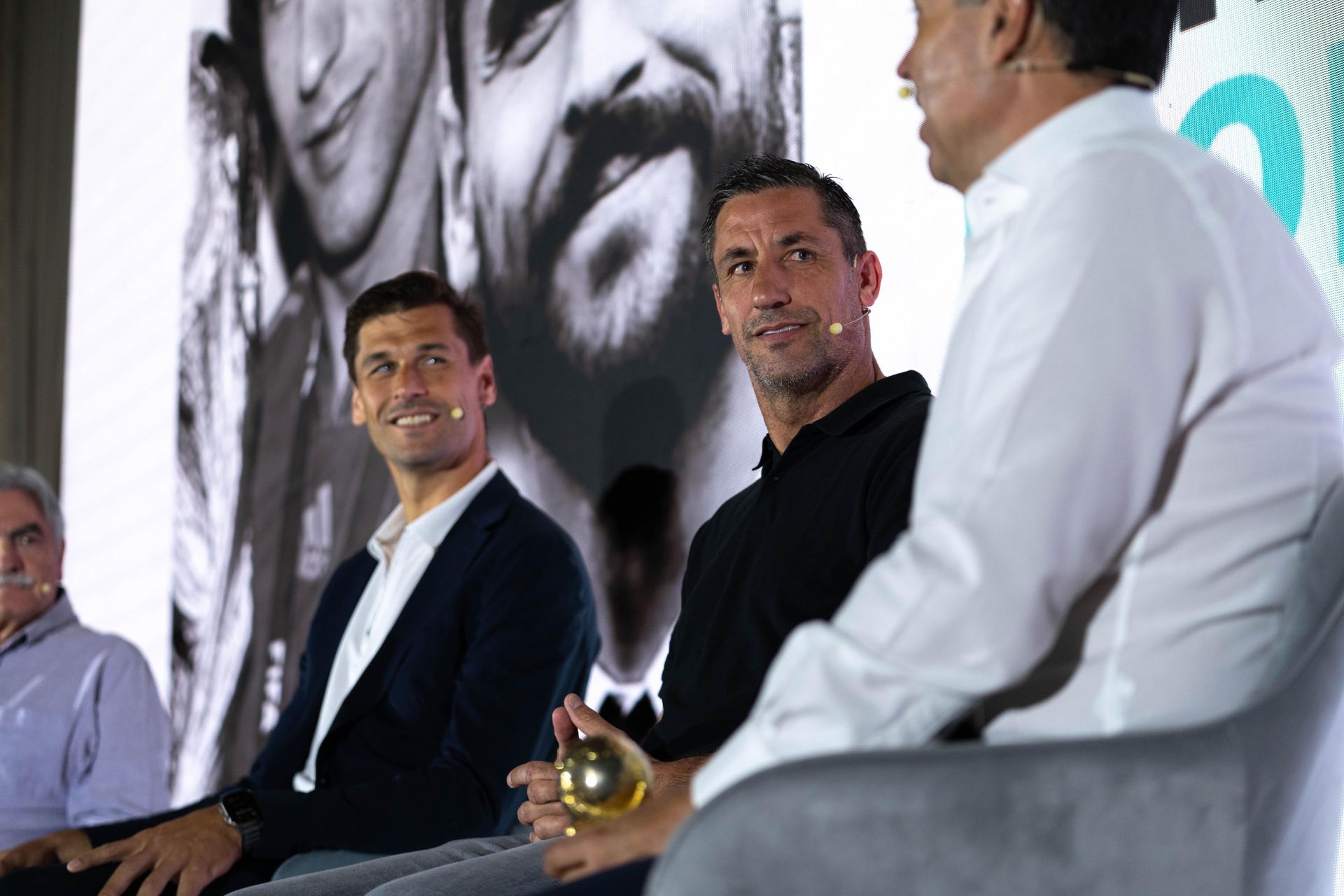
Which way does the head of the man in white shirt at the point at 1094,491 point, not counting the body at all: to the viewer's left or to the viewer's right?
to the viewer's left

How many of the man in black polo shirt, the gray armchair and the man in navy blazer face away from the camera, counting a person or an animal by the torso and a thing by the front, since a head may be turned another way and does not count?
0

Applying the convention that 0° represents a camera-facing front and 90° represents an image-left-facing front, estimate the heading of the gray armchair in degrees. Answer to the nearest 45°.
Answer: approximately 90°

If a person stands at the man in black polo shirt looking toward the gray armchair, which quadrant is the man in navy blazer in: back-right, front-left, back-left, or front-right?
back-right

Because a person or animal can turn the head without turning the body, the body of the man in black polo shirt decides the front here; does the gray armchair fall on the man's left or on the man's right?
on the man's left

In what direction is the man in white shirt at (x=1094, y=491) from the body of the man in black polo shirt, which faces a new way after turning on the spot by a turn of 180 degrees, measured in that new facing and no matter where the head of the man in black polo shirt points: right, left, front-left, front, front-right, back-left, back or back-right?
back-right

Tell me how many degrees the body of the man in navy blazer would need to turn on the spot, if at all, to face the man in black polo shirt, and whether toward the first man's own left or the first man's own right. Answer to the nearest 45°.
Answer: approximately 90° to the first man's own left

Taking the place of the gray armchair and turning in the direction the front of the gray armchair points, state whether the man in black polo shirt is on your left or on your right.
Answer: on your right

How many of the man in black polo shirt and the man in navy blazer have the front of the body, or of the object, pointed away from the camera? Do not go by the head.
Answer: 0

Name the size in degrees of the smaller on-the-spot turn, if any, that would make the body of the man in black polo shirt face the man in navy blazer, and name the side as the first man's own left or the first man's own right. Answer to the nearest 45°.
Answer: approximately 90° to the first man's own right

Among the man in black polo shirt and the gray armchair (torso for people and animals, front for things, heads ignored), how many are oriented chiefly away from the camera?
0
